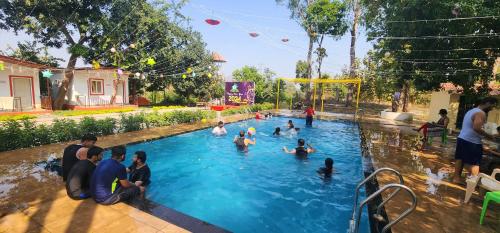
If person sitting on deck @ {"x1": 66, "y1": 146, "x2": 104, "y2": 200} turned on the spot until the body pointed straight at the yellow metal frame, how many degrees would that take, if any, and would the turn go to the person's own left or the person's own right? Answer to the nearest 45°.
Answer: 0° — they already face it

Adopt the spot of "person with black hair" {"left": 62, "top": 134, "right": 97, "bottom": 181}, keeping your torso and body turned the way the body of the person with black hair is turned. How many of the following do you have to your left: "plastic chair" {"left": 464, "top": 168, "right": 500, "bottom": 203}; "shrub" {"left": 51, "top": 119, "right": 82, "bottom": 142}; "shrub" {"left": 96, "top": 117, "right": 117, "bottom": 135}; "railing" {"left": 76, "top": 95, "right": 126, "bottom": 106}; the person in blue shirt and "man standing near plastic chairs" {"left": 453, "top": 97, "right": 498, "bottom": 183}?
3

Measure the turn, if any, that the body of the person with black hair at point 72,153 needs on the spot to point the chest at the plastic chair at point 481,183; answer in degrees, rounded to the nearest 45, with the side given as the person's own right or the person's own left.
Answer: approximately 45° to the person's own right

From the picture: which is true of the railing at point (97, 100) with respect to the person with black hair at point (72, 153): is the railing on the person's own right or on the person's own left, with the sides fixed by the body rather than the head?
on the person's own left

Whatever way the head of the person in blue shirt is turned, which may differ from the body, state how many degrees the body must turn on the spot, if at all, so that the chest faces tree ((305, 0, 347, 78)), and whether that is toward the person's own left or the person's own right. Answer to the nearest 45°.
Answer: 0° — they already face it

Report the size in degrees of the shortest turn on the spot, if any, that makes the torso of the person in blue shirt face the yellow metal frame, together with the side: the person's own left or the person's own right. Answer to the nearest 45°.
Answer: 0° — they already face it

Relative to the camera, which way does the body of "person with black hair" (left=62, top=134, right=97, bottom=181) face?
to the viewer's right

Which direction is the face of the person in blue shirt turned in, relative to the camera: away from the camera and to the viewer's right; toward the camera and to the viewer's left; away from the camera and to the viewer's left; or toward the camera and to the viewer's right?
away from the camera and to the viewer's right

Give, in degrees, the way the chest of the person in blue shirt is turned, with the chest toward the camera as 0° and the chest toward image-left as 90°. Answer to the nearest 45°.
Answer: approximately 225°
